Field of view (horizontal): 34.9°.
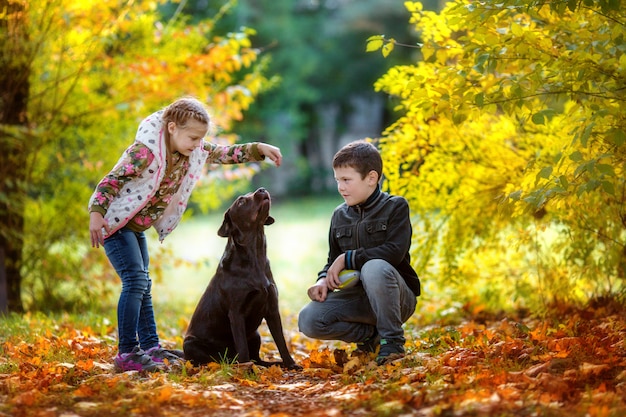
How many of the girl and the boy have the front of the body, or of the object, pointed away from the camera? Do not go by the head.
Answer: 0

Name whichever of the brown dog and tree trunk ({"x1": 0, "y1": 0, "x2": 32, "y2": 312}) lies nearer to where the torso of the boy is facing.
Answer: the brown dog

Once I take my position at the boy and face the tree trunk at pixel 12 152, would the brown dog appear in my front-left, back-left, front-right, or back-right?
front-left

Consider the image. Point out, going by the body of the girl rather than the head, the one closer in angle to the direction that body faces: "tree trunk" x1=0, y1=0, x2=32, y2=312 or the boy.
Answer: the boy

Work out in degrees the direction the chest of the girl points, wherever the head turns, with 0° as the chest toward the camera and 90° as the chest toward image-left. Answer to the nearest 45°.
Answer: approximately 315°

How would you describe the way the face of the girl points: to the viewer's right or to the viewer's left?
to the viewer's right

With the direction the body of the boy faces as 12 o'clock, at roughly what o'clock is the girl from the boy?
The girl is roughly at 1 o'clock from the boy.

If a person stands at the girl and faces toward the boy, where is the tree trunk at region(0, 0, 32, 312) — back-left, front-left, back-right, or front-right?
back-left

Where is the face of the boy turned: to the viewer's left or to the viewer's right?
to the viewer's left

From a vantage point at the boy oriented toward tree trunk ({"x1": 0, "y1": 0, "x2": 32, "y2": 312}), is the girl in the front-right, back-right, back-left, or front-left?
front-left

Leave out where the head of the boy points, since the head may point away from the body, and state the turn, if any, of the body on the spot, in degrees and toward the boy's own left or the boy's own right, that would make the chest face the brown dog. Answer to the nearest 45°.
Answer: approximately 45° to the boy's own right

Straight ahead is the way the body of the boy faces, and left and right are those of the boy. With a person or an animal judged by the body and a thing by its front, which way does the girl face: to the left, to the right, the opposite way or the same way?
to the left

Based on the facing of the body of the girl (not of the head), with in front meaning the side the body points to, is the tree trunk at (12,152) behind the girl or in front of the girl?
behind

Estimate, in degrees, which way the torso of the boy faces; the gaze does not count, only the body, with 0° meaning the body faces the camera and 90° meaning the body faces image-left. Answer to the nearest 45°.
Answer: approximately 45°

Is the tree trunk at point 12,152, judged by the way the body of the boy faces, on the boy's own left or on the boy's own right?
on the boy's own right
